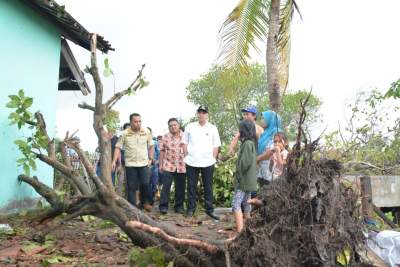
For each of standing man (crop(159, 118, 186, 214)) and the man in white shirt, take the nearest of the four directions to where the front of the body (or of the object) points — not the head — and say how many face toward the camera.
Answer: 2

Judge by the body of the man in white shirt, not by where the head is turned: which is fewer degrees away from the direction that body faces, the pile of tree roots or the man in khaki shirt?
the pile of tree roots

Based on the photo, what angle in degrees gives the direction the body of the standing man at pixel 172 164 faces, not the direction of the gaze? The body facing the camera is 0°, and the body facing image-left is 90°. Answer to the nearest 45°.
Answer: approximately 0°

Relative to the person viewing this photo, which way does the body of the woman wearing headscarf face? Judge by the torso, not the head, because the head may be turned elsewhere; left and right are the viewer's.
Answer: facing to the left of the viewer

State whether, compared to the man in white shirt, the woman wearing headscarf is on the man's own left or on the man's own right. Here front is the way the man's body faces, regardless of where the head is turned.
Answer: on the man's own left
